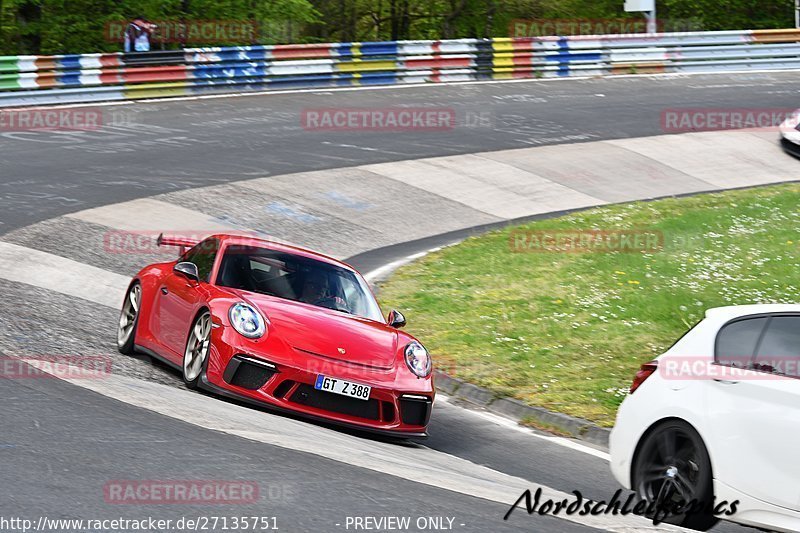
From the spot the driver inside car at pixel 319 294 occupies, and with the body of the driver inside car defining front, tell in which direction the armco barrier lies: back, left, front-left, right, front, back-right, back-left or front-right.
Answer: back-left

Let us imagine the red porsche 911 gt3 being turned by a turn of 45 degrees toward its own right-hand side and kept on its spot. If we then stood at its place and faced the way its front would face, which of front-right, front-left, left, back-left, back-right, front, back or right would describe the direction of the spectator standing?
back

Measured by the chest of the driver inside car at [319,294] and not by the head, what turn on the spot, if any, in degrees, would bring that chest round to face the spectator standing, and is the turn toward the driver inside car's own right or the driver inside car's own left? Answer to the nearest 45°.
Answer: approximately 135° to the driver inside car's own left

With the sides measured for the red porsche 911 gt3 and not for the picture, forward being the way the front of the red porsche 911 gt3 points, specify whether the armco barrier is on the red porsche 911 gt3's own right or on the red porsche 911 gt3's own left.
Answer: on the red porsche 911 gt3's own left

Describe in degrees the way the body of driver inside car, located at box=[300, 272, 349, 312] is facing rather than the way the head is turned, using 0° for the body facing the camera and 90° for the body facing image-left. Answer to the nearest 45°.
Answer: approximately 315°

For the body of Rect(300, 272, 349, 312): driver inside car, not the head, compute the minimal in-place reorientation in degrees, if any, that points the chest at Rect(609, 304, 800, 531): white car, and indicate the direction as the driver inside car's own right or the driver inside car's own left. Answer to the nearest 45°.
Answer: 0° — they already face it

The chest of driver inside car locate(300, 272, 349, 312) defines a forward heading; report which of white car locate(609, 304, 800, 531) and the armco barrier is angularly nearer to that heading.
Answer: the white car
